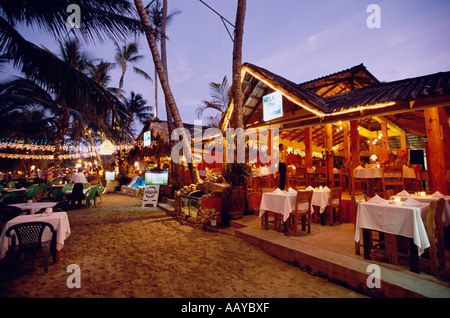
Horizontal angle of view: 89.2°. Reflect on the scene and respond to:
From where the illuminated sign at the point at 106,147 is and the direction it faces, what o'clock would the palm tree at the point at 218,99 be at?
The palm tree is roughly at 11 o'clock from the illuminated sign.

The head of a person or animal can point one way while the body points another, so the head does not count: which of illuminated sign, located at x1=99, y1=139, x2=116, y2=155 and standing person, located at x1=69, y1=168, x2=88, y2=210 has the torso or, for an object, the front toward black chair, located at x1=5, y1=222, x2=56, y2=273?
the illuminated sign

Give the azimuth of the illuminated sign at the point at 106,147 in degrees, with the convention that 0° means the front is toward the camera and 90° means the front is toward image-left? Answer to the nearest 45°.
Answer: approximately 0°

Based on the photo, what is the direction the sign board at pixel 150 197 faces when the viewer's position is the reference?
facing the viewer

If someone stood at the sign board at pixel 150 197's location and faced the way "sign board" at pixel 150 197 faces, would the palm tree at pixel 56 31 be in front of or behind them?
in front

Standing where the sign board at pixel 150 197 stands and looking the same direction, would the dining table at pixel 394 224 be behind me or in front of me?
in front

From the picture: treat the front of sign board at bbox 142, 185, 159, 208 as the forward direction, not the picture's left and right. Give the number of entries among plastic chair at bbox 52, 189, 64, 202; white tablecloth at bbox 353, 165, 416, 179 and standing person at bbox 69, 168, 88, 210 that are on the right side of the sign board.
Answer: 2

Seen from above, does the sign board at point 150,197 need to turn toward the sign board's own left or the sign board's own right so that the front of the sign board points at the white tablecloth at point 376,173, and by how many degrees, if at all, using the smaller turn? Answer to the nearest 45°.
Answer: approximately 45° to the sign board's own left

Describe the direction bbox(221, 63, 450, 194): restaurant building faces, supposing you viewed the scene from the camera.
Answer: facing the viewer and to the left of the viewer
